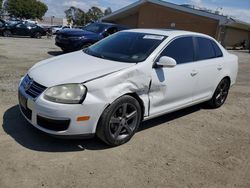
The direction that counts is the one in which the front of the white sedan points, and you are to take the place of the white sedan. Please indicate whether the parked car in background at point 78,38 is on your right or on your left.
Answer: on your right

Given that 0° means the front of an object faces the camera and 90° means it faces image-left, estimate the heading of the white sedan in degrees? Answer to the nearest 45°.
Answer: approximately 45°

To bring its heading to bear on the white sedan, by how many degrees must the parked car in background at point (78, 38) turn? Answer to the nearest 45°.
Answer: approximately 45° to its left

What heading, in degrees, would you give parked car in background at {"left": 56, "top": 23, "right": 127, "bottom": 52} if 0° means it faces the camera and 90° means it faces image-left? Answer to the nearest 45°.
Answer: approximately 45°

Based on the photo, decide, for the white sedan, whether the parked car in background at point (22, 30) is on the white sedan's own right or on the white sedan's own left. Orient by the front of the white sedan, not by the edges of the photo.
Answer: on the white sedan's own right

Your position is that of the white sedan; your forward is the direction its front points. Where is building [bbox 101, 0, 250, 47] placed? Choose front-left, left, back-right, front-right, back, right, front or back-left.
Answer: back-right

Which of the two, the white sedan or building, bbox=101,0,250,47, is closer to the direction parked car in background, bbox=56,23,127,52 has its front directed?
the white sedan
